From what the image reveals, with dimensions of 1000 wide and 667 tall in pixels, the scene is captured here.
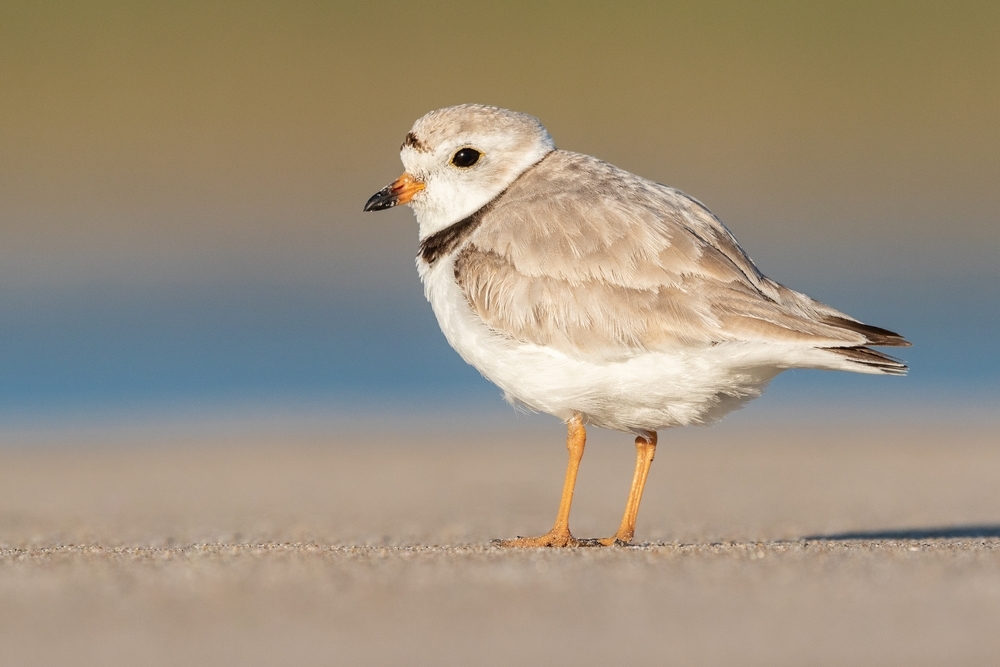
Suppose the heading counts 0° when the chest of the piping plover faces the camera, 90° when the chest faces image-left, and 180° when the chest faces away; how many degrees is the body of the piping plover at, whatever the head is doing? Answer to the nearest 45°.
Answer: approximately 90°
